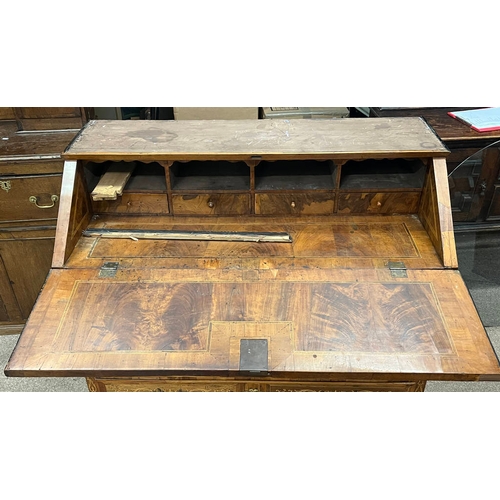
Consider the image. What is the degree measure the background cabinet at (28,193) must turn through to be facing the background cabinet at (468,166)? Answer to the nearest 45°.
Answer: approximately 90° to its left

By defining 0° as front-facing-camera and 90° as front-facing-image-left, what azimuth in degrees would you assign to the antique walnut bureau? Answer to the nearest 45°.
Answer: approximately 0°

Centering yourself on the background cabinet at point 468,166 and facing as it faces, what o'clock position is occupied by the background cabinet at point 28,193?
the background cabinet at point 28,193 is roughly at 2 o'clock from the background cabinet at point 468,166.

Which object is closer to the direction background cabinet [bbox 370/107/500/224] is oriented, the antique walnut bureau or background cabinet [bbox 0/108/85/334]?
the antique walnut bureau

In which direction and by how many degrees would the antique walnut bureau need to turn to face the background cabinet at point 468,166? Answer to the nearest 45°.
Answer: approximately 135° to its left

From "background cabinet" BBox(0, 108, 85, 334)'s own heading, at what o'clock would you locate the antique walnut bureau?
The antique walnut bureau is roughly at 11 o'clock from the background cabinet.

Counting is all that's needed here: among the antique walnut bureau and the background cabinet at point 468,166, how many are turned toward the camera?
2

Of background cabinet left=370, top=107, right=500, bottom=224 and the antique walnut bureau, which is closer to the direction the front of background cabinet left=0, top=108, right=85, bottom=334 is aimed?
the antique walnut bureau

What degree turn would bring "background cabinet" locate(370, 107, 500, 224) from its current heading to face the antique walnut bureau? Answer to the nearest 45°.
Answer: approximately 45° to its right

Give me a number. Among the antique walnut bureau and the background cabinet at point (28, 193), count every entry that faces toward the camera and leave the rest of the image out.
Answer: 2
